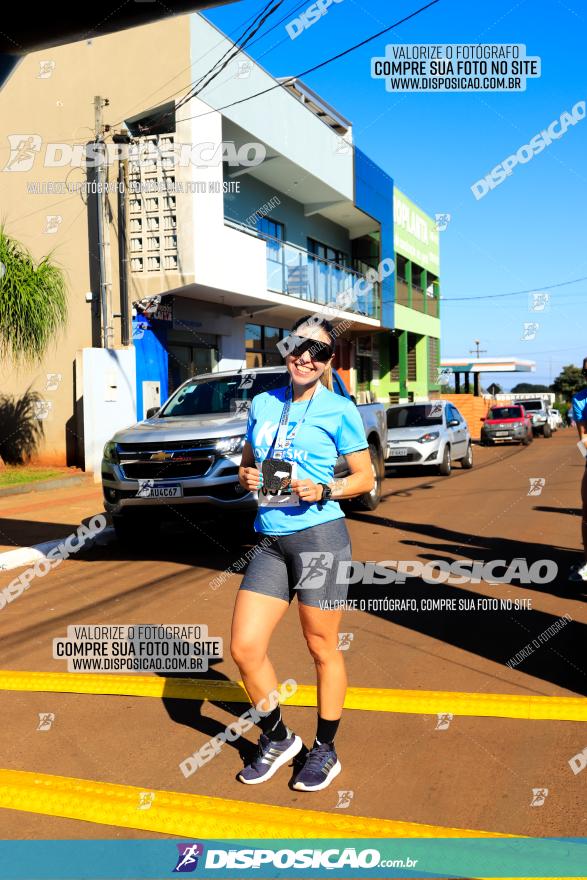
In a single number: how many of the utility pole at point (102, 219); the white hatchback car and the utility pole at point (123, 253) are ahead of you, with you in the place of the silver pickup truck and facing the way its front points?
0

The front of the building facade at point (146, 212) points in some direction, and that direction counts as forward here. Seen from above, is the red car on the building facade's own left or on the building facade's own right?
on the building facade's own left

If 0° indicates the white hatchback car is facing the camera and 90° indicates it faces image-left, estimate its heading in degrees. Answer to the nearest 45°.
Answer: approximately 45°

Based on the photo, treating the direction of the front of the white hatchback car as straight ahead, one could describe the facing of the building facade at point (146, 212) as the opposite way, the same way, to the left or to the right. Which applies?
to the left

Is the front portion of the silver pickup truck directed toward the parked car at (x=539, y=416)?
no

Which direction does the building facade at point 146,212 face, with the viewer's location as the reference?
facing the viewer and to the right of the viewer

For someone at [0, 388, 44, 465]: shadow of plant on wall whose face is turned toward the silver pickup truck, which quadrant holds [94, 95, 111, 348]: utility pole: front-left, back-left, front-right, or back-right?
front-left

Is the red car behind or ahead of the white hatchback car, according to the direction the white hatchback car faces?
behind

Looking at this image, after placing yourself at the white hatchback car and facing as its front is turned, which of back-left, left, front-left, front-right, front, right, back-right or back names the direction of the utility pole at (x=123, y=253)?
front-right

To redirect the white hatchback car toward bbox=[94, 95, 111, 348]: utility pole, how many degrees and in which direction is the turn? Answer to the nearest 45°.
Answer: approximately 45° to its right

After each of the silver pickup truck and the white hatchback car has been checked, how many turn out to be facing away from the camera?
0

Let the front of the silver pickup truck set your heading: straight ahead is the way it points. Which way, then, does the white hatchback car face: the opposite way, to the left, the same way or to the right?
the same way

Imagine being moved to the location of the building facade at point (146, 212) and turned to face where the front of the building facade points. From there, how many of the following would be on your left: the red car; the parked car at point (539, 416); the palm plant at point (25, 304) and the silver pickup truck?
2

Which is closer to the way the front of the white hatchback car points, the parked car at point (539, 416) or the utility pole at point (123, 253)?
the utility pole
